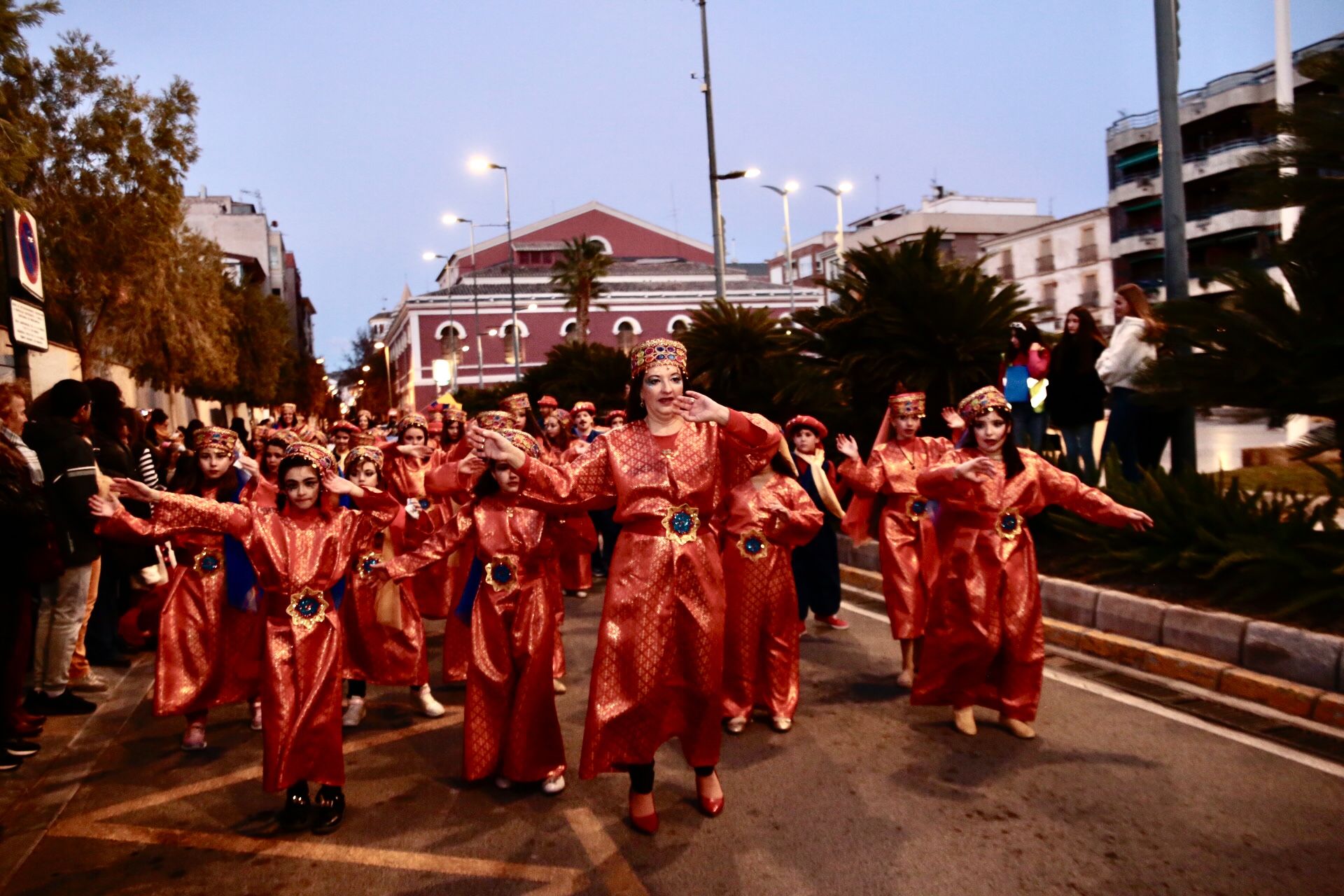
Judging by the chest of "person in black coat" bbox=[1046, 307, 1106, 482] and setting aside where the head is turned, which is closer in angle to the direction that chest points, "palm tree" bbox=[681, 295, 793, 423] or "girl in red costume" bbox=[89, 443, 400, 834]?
the girl in red costume

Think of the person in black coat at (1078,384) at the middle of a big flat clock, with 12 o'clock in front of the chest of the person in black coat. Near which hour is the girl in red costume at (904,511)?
The girl in red costume is roughly at 11 o'clock from the person in black coat.

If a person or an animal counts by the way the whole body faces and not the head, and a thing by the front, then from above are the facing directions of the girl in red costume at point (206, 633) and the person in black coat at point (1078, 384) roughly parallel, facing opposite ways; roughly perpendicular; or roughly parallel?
roughly perpendicular

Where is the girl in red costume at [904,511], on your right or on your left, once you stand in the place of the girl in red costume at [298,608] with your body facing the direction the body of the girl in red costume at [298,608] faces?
on your left

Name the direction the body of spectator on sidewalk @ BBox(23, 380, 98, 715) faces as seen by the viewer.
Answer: to the viewer's right

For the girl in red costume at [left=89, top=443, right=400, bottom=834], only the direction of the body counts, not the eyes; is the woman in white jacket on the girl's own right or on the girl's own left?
on the girl's own left

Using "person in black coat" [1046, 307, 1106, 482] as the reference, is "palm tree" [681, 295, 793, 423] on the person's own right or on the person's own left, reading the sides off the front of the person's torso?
on the person's own right
